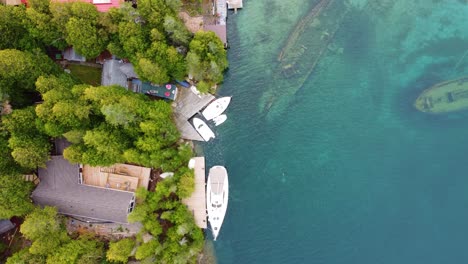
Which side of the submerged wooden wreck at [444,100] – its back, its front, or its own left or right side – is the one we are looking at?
left

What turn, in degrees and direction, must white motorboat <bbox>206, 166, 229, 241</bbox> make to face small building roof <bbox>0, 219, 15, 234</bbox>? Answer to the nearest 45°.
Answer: approximately 90° to its right

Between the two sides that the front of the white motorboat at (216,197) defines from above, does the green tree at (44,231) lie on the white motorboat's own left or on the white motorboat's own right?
on the white motorboat's own right

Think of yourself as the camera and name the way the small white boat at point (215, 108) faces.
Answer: facing away from the viewer and to the right of the viewer

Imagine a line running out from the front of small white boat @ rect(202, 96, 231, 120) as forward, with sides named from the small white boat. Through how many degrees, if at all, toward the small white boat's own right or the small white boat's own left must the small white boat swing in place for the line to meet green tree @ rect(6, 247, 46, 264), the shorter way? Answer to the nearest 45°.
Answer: approximately 180°

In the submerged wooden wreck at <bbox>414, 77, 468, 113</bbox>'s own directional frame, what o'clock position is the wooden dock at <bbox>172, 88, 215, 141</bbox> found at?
The wooden dock is roughly at 11 o'clock from the submerged wooden wreck.

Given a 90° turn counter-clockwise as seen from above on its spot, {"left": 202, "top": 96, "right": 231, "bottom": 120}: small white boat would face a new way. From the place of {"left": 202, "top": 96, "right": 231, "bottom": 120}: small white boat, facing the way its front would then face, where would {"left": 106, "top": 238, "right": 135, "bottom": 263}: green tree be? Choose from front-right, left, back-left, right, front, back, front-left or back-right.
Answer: left
